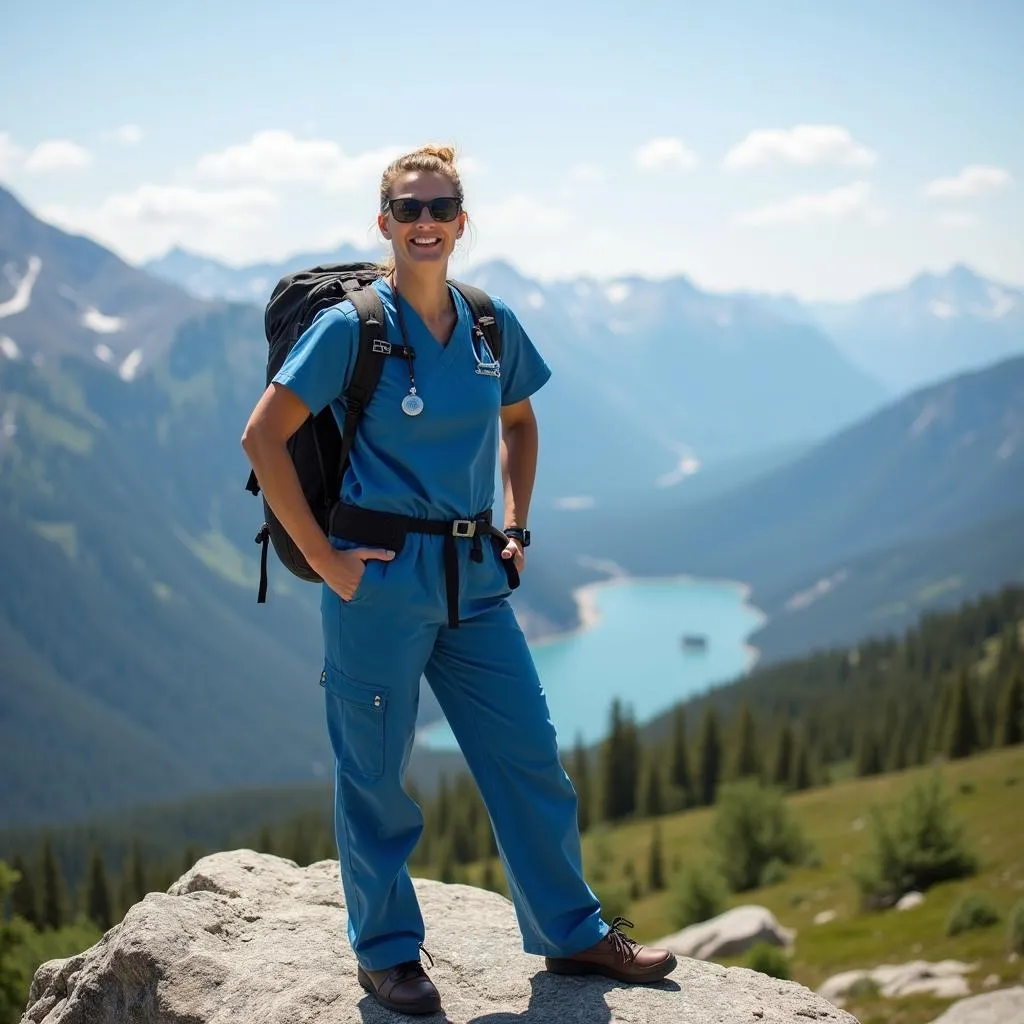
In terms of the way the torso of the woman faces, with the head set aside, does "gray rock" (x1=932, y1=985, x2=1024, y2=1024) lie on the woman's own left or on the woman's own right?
on the woman's own left

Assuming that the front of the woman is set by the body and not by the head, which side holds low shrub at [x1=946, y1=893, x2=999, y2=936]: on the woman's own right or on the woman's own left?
on the woman's own left

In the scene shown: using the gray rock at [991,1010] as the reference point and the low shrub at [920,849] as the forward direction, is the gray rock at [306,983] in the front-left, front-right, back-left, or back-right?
back-left

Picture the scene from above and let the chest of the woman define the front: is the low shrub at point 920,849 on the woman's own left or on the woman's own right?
on the woman's own left

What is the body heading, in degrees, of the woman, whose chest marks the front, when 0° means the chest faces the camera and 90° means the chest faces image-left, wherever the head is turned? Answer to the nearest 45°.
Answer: approximately 315°
